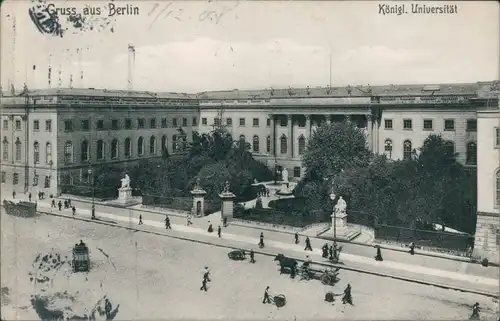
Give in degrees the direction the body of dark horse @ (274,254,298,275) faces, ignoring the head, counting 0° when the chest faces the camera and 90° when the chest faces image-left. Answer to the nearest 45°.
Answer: approximately 90°

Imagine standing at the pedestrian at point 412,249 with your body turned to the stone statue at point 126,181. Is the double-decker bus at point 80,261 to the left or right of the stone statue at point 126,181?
left

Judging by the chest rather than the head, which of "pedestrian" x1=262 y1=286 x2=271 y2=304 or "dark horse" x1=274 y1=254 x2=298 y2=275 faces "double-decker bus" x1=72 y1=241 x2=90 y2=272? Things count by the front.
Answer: the dark horse

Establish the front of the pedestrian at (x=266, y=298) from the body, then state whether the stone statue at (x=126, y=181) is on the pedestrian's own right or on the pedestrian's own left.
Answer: on the pedestrian's own left

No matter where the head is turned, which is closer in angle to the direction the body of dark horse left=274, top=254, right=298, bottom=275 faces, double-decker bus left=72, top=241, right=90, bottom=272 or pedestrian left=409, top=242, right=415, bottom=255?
the double-decker bus
